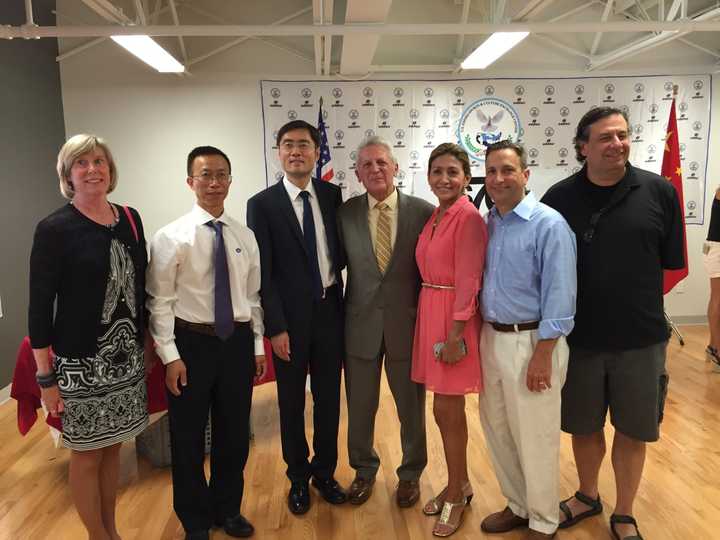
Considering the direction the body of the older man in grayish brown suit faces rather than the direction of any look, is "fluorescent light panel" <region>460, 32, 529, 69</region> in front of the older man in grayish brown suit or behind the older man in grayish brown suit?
behind

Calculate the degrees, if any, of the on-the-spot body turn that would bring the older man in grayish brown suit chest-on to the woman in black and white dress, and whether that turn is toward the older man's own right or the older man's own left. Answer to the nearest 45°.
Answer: approximately 45° to the older man's own right

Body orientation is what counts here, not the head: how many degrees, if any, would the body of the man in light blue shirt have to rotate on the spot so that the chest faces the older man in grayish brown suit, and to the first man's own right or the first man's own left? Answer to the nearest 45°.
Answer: approximately 45° to the first man's own right

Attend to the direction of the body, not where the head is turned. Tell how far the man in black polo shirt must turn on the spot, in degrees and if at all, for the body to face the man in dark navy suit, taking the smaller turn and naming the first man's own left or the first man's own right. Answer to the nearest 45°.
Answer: approximately 90° to the first man's own right

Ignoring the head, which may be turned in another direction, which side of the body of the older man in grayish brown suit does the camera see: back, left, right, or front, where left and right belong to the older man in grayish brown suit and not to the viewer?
front

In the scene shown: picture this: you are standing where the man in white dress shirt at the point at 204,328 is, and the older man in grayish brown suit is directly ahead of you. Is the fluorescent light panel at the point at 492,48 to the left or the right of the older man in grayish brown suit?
left

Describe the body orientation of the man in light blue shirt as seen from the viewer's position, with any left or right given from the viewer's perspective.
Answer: facing the viewer and to the left of the viewer

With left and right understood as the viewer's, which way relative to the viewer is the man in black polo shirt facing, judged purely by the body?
facing the viewer

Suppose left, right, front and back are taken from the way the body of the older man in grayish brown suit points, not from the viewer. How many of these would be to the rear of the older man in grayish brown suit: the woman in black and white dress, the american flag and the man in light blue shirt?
1

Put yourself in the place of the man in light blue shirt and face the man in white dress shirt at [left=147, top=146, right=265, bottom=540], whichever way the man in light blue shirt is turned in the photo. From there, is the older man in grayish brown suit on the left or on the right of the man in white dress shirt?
right

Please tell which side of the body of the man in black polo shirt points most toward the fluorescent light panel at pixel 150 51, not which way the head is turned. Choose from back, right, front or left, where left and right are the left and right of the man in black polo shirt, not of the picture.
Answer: right
